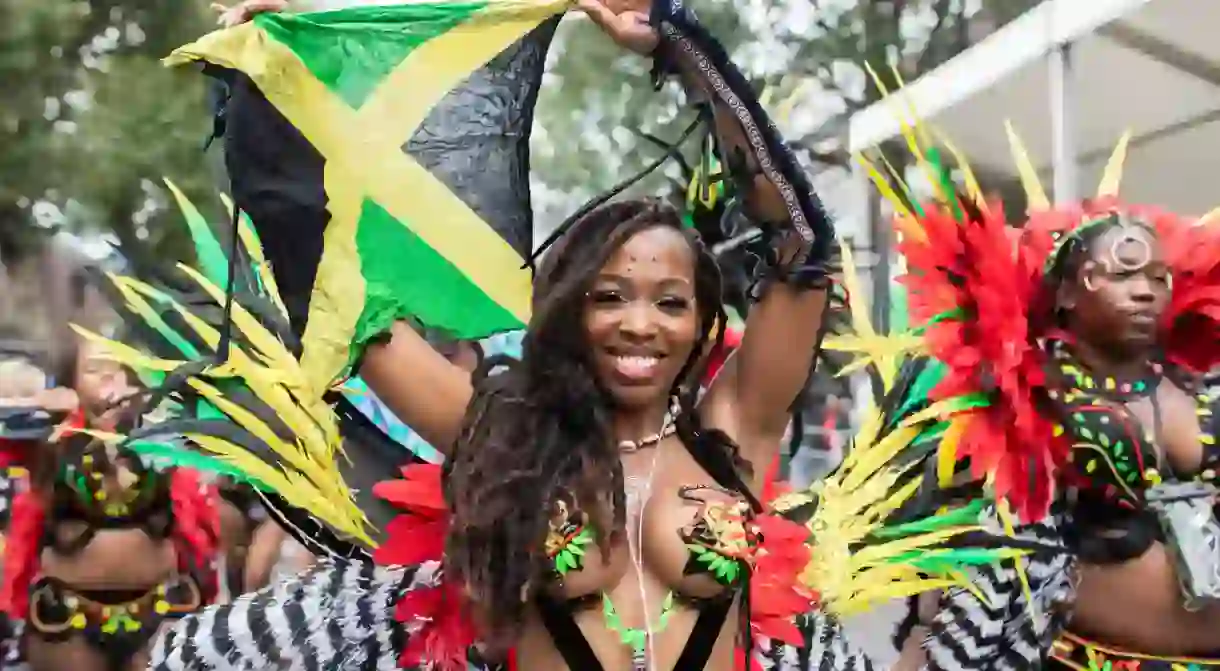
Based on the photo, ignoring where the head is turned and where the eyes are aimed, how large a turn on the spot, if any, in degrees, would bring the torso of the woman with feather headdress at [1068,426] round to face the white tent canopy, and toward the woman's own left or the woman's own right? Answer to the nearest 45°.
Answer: approximately 135° to the woman's own left

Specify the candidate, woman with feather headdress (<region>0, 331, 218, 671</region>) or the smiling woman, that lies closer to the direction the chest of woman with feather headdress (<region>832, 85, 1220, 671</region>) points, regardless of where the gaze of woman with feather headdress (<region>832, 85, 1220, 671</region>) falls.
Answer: the smiling woman

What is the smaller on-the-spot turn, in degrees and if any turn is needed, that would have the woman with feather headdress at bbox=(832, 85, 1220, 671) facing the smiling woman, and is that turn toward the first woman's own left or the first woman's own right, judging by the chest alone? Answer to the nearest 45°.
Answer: approximately 90° to the first woman's own right

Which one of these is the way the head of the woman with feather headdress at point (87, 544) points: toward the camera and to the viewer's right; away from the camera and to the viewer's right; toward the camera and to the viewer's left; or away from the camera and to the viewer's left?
toward the camera and to the viewer's right

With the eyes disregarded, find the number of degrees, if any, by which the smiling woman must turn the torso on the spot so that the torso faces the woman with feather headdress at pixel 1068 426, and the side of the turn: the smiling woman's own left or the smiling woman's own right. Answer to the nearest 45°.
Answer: approximately 135° to the smiling woman's own left

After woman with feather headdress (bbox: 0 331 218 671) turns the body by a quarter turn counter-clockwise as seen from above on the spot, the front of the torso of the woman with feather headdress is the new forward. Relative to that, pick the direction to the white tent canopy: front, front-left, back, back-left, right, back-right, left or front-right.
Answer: front

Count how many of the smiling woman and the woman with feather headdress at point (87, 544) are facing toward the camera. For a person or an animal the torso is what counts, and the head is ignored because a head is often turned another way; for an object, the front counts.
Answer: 2

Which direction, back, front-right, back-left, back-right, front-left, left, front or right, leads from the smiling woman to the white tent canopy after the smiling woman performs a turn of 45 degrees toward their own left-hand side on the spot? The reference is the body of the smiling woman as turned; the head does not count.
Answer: left

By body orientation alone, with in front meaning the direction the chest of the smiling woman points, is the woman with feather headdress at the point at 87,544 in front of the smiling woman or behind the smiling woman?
behind

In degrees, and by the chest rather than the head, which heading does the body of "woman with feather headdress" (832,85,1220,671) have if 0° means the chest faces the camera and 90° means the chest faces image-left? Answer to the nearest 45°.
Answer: approximately 315°

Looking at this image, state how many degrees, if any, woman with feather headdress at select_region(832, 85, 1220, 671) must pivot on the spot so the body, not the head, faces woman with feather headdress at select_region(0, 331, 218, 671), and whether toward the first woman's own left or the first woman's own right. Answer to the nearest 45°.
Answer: approximately 135° to the first woman's own right
